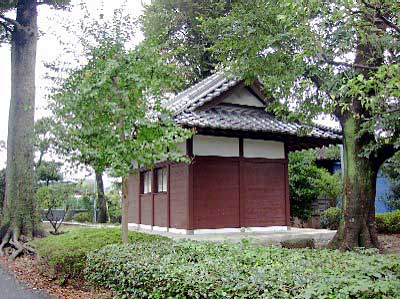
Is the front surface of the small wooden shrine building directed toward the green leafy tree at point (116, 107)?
no

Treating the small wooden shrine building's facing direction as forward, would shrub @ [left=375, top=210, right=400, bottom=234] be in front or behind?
in front

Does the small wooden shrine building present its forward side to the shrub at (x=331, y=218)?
no
